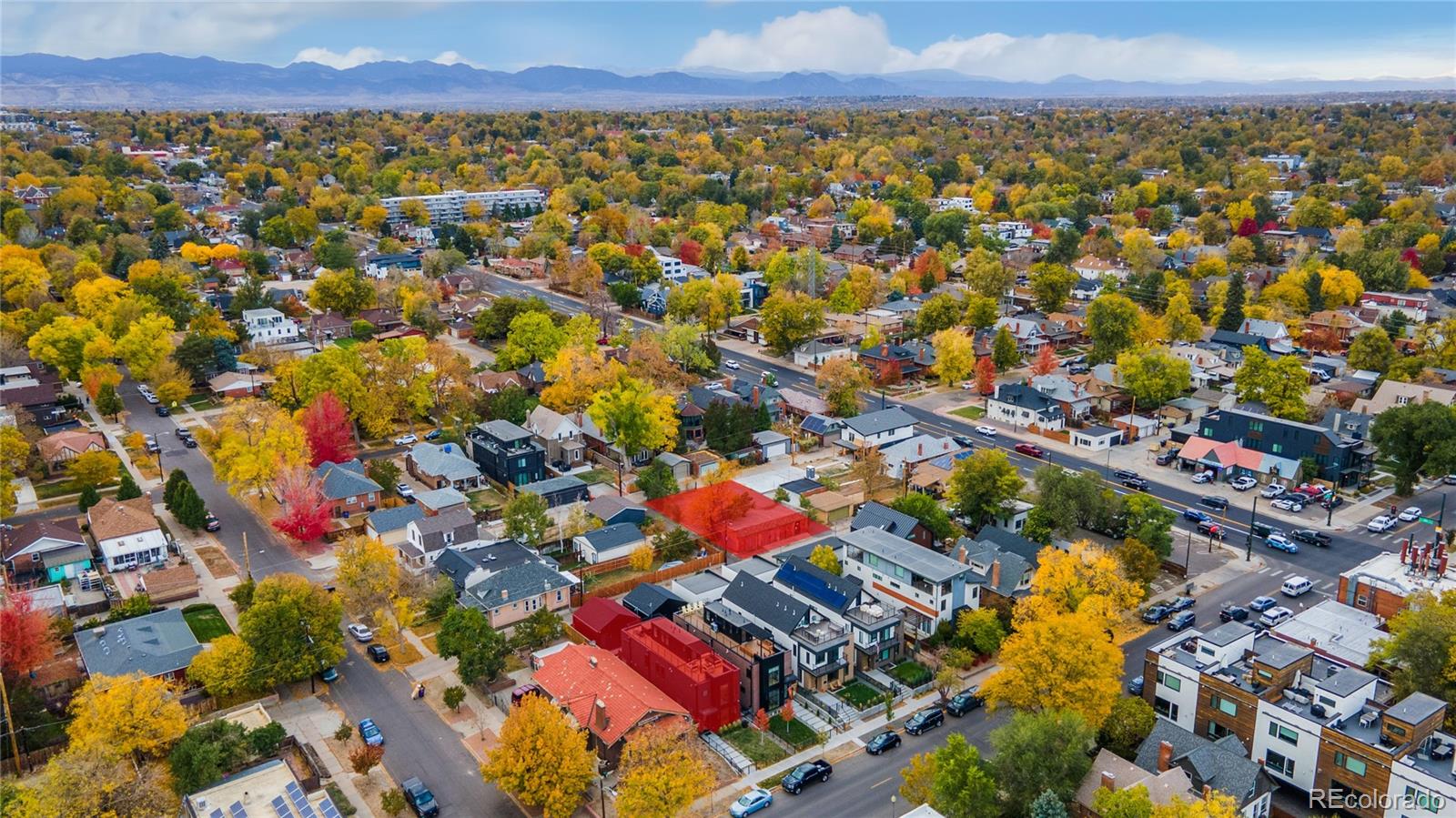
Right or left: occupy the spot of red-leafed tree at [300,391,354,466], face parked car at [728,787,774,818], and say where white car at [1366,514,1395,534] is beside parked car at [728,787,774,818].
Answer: left

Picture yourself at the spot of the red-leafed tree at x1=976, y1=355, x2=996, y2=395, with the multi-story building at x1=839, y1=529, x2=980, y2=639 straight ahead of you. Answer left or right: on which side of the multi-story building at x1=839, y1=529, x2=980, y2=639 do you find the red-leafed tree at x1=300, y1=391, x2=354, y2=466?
right

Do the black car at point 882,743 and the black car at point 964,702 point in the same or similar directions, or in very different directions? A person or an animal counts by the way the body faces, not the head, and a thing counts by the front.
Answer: same or similar directions

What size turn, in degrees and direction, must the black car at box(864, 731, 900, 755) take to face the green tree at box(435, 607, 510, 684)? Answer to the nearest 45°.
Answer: approximately 45° to its right

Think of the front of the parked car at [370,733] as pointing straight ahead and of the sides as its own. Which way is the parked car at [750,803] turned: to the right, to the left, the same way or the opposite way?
to the right

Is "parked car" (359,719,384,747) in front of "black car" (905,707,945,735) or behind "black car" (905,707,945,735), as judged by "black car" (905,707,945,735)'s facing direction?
in front
